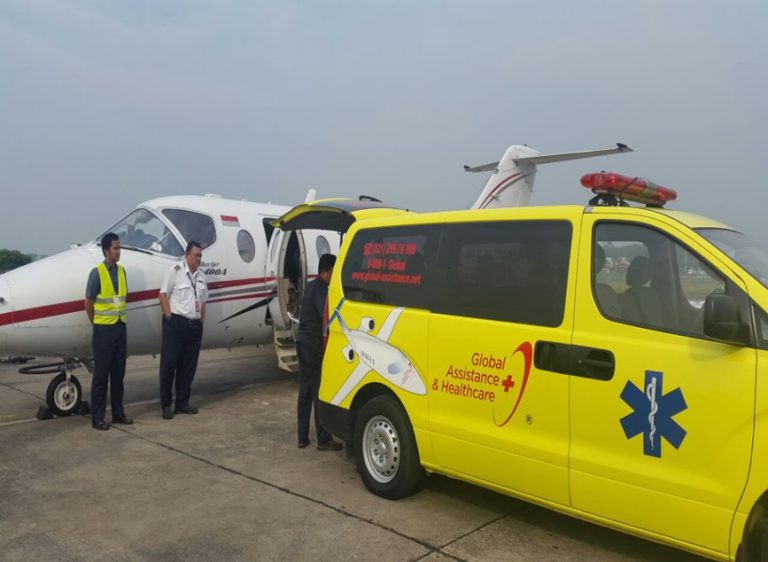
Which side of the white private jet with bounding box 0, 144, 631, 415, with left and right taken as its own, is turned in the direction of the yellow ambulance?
left

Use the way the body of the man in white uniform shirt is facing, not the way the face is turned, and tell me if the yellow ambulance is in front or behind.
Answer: in front

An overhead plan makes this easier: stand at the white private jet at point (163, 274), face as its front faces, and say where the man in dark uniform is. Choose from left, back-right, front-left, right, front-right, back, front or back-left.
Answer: left

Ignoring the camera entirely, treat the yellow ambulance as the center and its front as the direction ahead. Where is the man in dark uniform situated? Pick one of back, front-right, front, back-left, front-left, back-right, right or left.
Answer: back

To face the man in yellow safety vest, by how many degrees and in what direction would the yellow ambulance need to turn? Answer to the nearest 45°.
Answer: approximately 180°

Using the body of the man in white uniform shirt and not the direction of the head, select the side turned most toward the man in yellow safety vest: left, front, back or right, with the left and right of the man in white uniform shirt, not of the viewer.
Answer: right

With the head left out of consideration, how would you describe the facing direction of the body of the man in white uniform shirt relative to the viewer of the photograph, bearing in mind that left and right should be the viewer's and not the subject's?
facing the viewer and to the right of the viewer

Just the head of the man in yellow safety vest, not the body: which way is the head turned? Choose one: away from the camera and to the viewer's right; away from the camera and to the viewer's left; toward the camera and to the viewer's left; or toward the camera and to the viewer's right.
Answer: toward the camera and to the viewer's right

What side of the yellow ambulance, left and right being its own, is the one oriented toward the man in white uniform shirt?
back

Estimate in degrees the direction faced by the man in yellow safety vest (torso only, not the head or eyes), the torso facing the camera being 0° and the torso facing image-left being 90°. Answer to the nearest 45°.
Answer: approximately 315°
